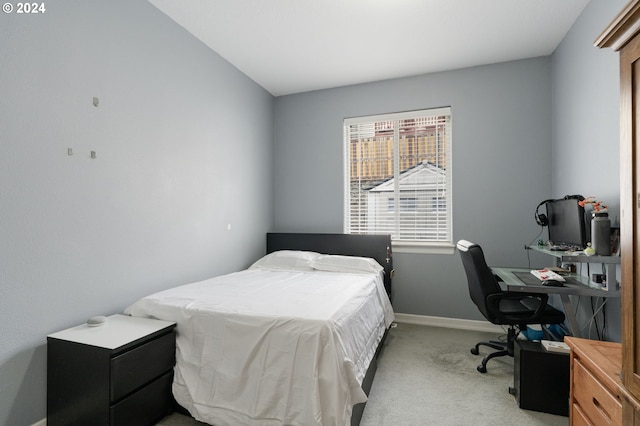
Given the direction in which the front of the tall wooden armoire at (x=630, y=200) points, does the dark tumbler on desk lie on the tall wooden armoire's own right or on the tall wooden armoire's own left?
on the tall wooden armoire's own right

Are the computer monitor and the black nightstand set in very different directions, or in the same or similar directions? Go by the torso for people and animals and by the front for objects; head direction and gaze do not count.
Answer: very different directions

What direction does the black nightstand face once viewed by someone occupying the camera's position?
facing the viewer and to the right of the viewer

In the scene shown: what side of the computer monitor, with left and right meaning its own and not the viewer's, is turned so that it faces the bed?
front

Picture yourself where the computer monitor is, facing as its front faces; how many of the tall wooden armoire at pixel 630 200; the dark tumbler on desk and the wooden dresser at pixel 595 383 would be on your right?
0

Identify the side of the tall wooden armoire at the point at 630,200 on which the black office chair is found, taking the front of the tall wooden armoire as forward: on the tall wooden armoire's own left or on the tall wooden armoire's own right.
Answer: on the tall wooden armoire's own right

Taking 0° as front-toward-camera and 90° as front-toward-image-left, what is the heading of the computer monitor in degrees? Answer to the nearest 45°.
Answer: approximately 45°

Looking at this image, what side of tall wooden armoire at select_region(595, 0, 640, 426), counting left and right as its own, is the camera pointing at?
left

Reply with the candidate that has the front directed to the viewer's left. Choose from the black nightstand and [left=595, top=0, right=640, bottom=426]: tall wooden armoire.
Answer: the tall wooden armoire

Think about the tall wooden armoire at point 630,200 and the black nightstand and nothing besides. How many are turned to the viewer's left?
1

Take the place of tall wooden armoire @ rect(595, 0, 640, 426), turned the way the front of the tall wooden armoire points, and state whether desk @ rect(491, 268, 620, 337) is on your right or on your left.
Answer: on your right
